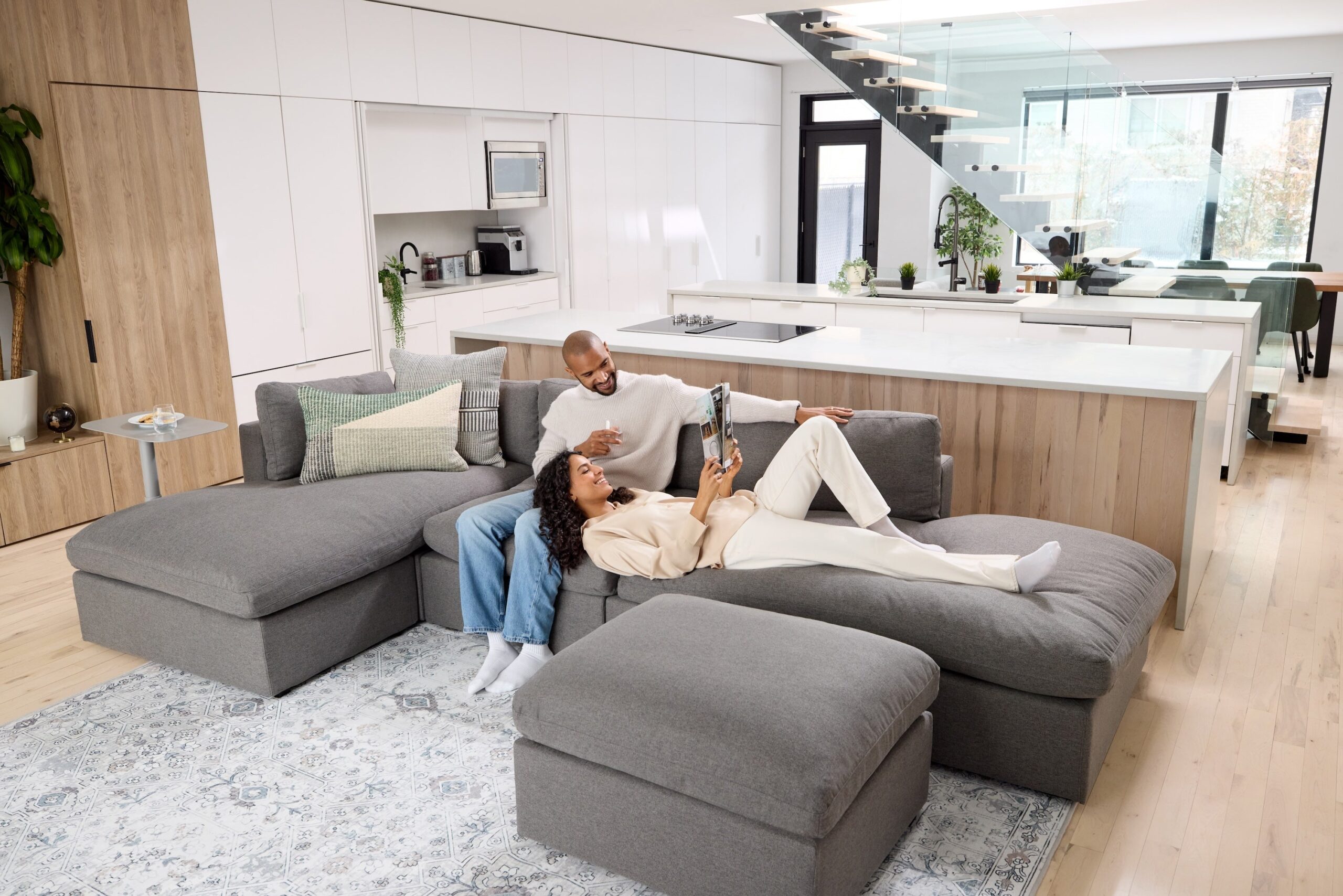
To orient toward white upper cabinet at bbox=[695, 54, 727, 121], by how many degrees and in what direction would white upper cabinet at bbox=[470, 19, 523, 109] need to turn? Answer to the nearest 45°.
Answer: approximately 90° to its left

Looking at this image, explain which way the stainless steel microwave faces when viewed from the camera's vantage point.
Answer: facing the viewer and to the right of the viewer

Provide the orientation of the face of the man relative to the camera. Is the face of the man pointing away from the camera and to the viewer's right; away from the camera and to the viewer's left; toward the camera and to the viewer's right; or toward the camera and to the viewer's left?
toward the camera and to the viewer's right

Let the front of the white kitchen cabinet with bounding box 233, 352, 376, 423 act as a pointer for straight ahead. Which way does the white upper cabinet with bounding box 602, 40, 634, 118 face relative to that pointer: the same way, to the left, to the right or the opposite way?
the same way

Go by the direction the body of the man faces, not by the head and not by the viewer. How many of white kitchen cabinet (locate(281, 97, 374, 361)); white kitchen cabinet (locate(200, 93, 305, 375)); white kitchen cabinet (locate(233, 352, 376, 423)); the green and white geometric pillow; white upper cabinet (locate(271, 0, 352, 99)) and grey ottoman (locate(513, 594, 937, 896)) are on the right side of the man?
5

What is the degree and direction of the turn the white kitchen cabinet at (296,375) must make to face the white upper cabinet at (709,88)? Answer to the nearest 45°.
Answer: approximately 90° to its left

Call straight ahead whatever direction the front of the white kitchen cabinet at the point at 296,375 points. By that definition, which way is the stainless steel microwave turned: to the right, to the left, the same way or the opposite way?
the same way

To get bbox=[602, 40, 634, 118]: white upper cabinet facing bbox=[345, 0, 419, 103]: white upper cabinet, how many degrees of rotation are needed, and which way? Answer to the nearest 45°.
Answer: approximately 90° to its right

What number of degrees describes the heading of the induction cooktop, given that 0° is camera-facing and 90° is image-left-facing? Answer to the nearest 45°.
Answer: approximately 225°

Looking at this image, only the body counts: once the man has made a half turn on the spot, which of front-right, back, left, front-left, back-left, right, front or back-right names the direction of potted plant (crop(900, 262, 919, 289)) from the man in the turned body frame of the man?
front

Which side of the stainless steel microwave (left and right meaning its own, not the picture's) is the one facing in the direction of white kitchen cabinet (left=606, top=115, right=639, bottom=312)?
left

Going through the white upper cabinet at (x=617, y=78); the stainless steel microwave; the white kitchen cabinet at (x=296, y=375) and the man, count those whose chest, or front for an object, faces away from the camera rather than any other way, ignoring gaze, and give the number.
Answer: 0

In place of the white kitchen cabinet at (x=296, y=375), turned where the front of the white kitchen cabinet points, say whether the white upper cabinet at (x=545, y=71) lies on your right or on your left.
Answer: on your left

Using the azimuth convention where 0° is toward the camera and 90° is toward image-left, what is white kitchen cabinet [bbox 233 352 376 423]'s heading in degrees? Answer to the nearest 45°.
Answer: approximately 315°

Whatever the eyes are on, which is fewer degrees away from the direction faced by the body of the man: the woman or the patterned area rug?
the patterned area rug

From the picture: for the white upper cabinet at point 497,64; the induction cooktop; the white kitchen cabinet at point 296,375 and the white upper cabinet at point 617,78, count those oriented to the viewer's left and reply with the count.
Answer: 0

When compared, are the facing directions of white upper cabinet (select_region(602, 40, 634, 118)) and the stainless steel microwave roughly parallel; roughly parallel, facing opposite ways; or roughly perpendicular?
roughly parallel

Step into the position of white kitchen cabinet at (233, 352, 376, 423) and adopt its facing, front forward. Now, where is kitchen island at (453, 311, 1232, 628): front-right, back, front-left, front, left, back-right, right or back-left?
front

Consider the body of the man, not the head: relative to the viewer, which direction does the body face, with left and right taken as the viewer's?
facing the viewer and to the left of the viewer
